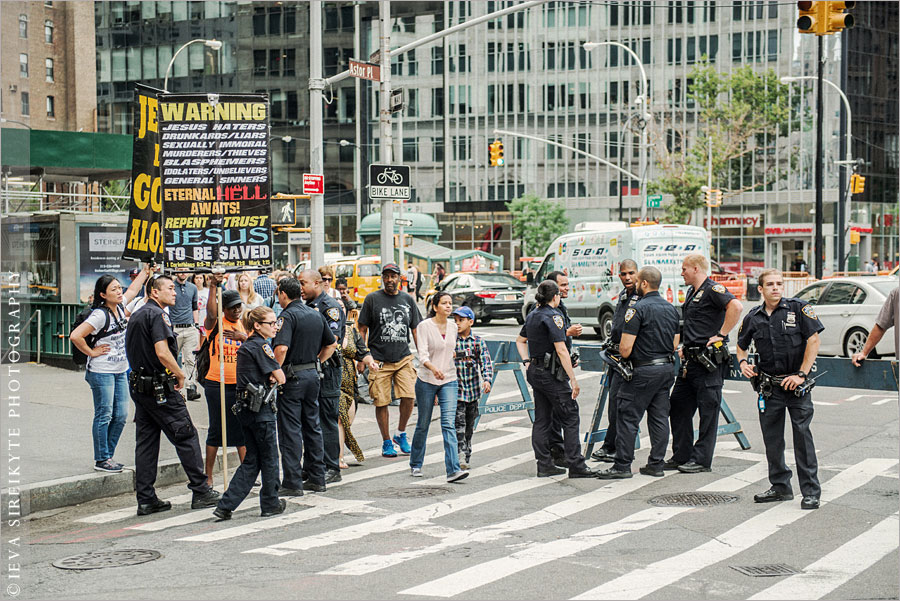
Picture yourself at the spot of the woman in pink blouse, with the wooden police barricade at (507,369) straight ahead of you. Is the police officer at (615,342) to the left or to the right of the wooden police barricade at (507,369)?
right

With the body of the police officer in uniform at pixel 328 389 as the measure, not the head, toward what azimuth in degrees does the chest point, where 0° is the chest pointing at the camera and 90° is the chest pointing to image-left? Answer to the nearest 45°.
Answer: approximately 90°

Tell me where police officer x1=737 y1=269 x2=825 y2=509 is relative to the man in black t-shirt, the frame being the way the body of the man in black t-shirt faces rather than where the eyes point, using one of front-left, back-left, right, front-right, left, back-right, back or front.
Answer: front-left

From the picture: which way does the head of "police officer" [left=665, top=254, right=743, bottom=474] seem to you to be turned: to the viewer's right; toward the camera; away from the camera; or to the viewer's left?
to the viewer's left

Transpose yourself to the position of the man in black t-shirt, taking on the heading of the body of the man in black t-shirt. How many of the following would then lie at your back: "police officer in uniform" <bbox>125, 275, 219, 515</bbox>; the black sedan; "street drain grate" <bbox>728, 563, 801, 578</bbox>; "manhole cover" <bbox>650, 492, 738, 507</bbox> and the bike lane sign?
2

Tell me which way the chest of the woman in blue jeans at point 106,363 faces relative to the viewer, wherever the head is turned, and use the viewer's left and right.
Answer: facing the viewer and to the right of the viewer

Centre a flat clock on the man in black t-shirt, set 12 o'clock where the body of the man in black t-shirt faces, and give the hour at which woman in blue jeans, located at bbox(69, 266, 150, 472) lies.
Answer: The woman in blue jeans is roughly at 2 o'clock from the man in black t-shirt.
